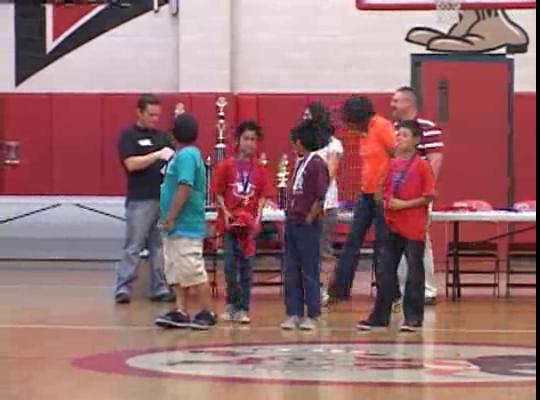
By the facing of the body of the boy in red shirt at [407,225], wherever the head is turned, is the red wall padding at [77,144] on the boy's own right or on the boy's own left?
on the boy's own right

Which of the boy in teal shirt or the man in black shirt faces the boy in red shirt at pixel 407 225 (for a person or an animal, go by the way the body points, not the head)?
the man in black shirt

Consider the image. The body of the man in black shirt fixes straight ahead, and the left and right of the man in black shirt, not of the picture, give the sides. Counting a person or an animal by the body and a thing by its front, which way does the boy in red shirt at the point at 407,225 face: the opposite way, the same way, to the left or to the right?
to the right

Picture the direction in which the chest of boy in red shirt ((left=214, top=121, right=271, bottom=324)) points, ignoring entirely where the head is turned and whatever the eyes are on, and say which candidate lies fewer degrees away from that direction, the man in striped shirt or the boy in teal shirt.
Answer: the boy in teal shirt

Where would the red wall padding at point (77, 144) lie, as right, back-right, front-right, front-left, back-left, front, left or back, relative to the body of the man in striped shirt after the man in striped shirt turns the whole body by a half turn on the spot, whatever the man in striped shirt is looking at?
back-left

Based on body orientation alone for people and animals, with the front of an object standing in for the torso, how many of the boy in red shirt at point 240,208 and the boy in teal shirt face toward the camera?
1

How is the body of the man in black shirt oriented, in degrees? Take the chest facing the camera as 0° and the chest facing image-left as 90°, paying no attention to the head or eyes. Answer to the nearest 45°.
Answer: approximately 315°
